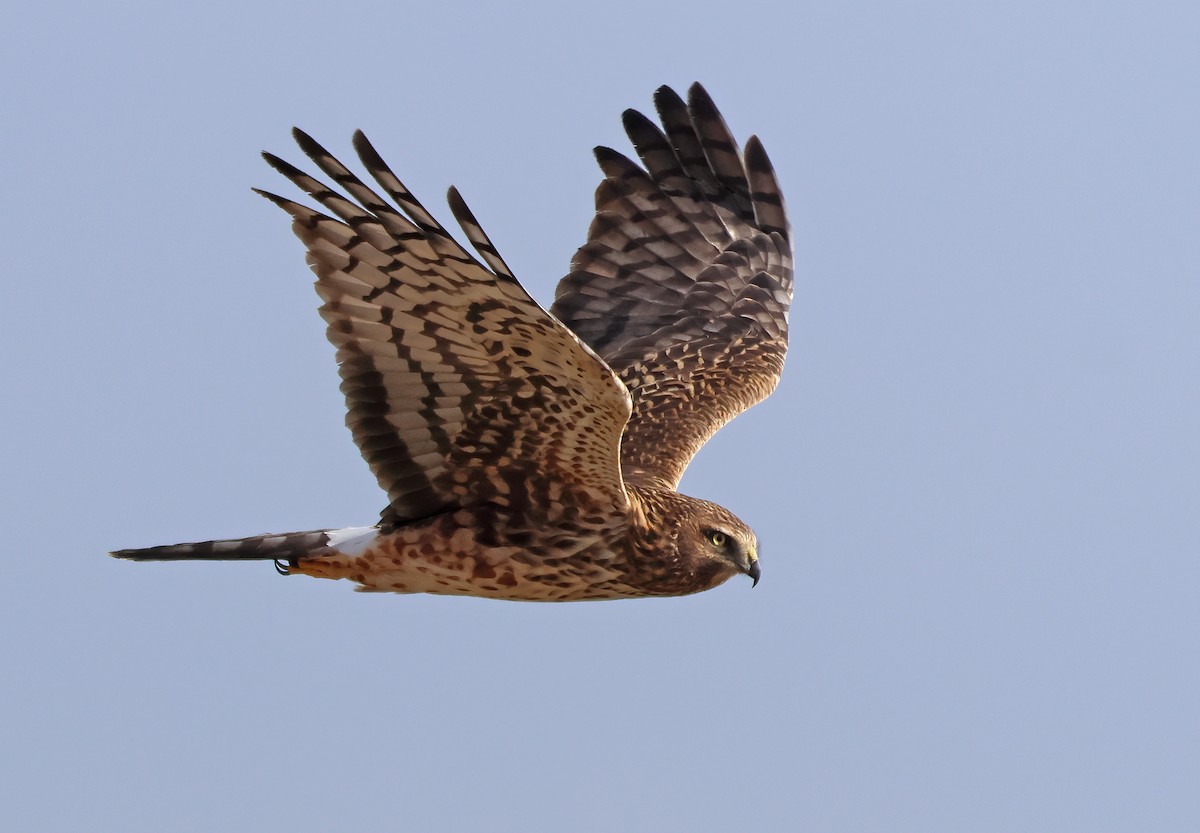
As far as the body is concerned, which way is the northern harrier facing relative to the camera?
to the viewer's right
